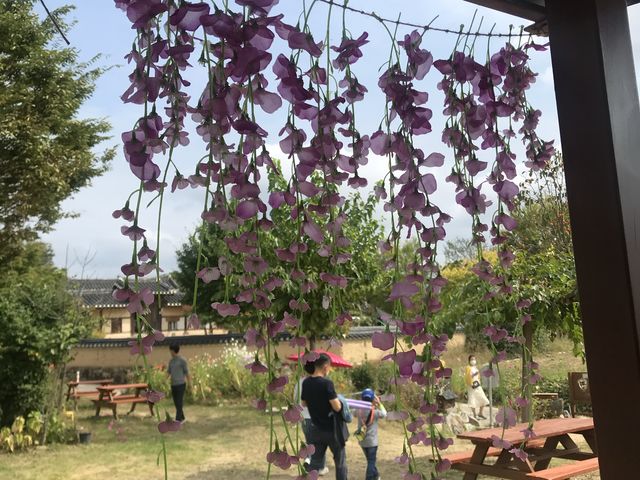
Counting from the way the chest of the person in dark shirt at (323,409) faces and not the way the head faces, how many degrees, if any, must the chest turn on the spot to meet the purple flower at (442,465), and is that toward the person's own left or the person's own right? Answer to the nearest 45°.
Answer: approximately 135° to the person's own right

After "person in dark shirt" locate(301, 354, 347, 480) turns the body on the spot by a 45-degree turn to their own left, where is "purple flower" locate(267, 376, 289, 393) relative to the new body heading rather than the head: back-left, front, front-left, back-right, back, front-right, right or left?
back

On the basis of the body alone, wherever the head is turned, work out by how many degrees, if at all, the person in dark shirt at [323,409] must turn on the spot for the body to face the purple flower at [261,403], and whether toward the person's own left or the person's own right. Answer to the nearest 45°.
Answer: approximately 135° to the person's own right

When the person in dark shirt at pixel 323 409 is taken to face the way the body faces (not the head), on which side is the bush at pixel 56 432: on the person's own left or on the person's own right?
on the person's own left

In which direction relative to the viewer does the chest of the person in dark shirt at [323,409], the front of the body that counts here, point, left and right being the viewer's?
facing away from the viewer and to the right of the viewer

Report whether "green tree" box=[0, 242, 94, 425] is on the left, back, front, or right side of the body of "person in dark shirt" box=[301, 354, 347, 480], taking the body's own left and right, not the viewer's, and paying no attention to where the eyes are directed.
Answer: left

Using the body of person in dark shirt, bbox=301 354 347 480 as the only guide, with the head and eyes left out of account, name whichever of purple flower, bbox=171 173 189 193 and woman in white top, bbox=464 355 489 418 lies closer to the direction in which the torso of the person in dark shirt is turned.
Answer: the woman in white top

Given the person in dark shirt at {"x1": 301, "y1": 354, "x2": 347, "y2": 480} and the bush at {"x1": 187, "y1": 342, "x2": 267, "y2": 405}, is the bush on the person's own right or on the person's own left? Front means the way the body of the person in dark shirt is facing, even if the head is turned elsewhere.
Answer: on the person's own left

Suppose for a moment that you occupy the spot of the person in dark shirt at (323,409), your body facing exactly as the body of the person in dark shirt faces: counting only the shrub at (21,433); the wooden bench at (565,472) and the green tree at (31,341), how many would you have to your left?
2

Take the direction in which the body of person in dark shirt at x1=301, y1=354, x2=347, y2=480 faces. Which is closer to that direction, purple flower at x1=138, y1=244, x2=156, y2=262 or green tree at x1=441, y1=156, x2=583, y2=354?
the green tree
